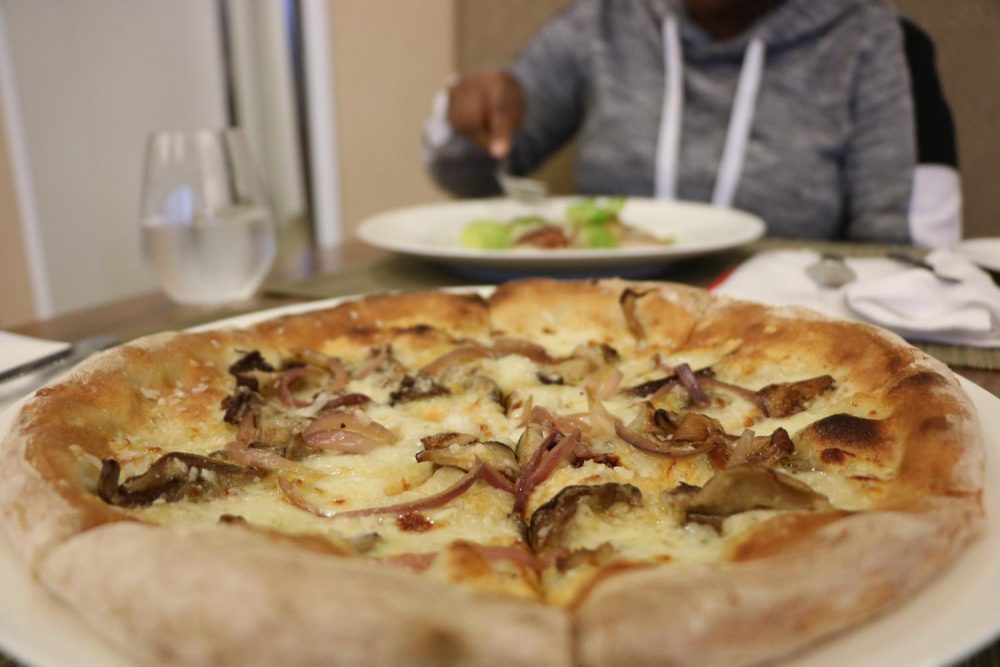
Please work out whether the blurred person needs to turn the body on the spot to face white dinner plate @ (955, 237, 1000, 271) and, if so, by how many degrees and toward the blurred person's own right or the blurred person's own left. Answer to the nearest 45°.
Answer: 0° — they already face it

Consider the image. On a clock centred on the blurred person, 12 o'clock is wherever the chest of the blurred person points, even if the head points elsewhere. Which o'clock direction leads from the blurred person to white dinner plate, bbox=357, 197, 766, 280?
The white dinner plate is roughly at 1 o'clock from the blurred person.

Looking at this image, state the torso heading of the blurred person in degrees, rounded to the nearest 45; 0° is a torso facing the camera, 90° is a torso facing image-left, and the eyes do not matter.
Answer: approximately 0°

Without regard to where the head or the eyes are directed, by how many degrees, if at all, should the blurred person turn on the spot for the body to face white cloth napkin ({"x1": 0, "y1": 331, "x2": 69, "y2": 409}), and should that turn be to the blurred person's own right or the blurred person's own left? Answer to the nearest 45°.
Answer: approximately 45° to the blurred person's own right

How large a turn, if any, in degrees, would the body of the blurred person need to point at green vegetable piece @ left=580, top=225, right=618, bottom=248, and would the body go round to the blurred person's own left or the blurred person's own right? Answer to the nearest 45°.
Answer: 0° — they already face it

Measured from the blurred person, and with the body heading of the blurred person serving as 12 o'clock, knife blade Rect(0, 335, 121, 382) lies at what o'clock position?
The knife blade is roughly at 1 o'clock from the blurred person.

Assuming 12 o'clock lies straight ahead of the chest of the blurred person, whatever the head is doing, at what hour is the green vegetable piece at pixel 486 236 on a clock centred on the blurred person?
The green vegetable piece is roughly at 1 o'clock from the blurred person.

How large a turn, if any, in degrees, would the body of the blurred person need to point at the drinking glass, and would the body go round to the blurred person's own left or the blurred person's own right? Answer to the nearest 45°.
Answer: approximately 45° to the blurred person's own right

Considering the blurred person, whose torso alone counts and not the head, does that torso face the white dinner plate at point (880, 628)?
yes
